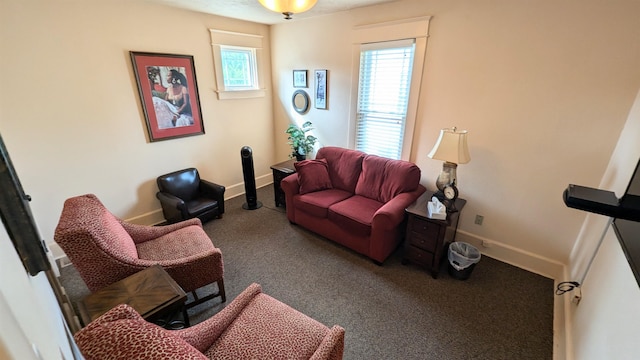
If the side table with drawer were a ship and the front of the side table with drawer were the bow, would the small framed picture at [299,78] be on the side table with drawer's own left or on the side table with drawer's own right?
on the side table with drawer's own right

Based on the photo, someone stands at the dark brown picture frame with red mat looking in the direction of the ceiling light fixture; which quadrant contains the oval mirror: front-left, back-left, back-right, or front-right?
front-left

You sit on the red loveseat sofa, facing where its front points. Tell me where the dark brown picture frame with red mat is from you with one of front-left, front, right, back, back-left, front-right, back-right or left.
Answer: front-right

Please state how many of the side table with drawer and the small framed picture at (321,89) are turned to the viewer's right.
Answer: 0

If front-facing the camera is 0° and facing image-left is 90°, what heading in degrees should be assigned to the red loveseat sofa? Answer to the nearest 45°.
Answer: approximately 45°

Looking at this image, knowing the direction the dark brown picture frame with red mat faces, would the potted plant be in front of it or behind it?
in front

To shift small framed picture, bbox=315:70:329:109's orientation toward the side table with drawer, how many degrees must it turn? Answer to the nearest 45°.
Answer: approximately 90° to its left

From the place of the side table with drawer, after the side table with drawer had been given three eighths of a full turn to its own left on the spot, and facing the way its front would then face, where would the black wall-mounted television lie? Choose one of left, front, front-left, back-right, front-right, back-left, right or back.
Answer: front-right

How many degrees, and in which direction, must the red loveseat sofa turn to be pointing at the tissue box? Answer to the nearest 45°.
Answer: approximately 90° to its left

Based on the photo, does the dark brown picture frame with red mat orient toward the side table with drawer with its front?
yes

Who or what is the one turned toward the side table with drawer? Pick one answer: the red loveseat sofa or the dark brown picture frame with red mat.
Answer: the dark brown picture frame with red mat

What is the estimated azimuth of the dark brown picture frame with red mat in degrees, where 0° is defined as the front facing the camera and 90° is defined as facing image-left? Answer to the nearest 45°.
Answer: approximately 315°

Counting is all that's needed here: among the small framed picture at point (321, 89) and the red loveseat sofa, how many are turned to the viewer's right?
0

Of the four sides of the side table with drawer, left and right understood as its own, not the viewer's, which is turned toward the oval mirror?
right

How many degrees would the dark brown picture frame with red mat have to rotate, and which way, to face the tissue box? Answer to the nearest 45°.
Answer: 0° — it already faces it
